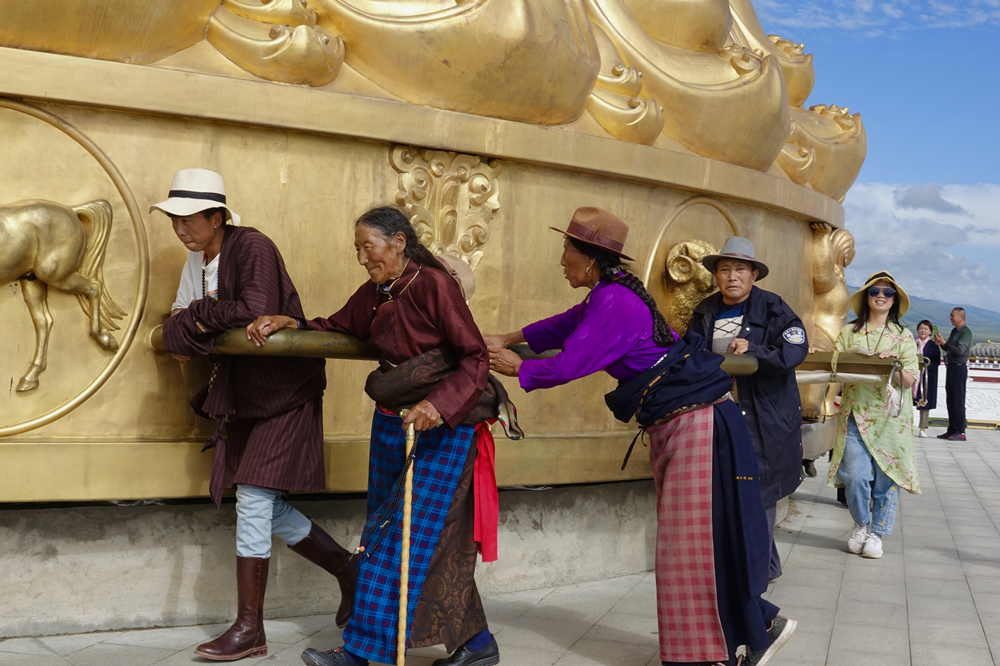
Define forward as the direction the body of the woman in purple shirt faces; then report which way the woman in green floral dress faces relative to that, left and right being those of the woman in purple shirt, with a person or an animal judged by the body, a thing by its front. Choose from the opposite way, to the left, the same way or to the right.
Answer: to the left

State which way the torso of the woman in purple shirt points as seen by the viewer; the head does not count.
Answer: to the viewer's left

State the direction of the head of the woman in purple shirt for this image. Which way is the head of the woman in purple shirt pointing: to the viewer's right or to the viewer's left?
to the viewer's left

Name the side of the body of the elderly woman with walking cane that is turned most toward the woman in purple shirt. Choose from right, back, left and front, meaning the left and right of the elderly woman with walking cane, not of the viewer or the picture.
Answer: back

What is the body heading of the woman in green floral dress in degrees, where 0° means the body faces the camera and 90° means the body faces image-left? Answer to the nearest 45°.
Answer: approximately 0°

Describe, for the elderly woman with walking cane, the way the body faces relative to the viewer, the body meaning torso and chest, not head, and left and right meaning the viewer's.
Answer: facing to the left of the viewer

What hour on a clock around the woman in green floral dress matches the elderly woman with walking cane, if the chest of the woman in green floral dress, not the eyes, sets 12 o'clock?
The elderly woman with walking cane is roughly at 1 o'clock from the woman in green floral dress.

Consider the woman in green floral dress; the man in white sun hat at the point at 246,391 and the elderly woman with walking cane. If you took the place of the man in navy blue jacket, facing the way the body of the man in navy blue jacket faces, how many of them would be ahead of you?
2

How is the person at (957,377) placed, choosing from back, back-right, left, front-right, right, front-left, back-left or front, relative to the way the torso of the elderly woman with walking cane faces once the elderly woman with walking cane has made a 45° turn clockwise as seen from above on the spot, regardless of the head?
right
